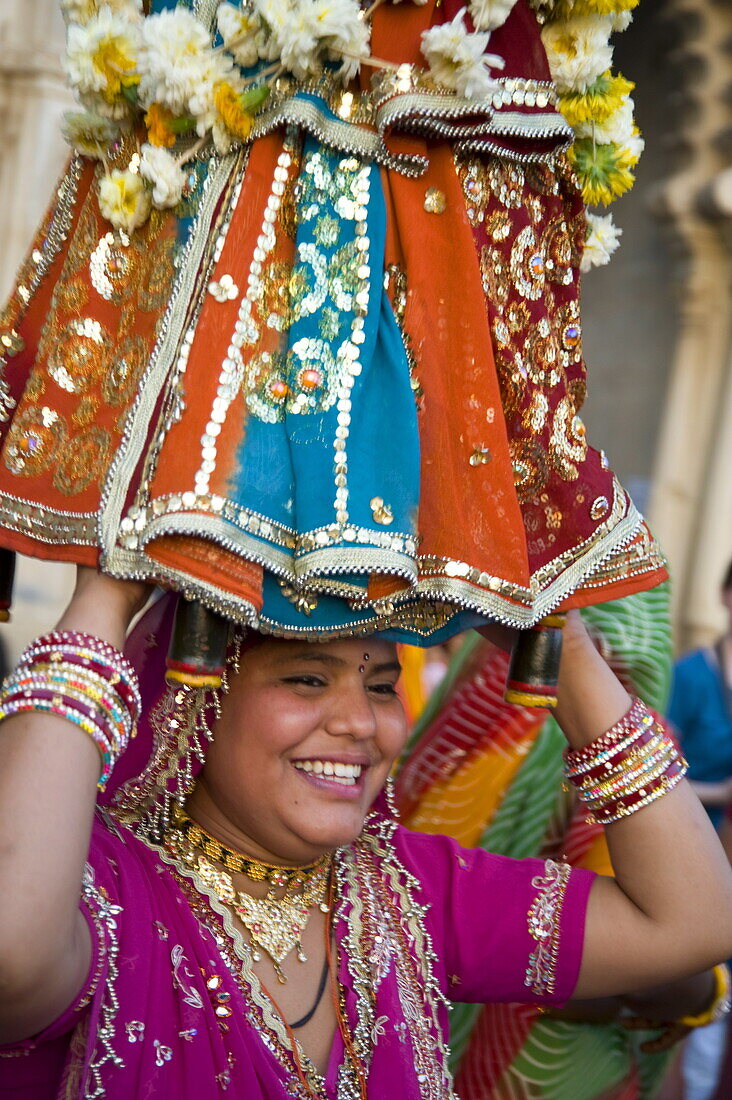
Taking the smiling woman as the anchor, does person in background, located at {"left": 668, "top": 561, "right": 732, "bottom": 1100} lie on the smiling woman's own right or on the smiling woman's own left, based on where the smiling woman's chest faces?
on the smiling woman's own left

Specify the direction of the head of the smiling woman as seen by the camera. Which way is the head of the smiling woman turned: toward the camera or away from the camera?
toward the camera

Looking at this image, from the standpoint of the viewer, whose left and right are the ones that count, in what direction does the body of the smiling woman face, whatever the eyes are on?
facing the viewer and to the right of the viewer
